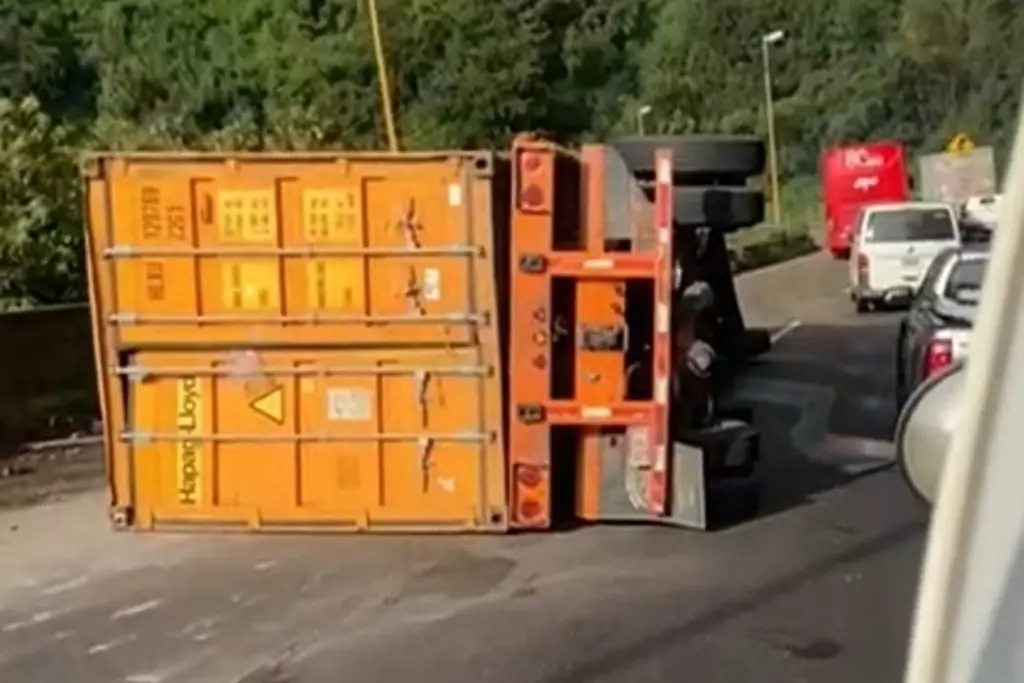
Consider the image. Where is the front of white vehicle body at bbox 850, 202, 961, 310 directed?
away from the camera

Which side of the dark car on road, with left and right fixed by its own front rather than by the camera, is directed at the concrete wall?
left

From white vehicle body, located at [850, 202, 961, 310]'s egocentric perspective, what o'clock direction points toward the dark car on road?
The dark car on road is roughly at 6 o'clock from the white vehicle body.

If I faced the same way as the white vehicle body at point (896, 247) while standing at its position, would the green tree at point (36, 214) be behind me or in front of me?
behind

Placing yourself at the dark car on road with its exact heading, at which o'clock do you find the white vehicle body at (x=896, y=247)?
The white vehicle body is roughly at 12 o'clock from the dark car on road.

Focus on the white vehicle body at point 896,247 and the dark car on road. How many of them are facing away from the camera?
2

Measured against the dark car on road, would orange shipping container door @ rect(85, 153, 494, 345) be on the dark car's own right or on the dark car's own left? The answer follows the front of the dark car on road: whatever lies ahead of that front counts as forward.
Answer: on the dark car's own left

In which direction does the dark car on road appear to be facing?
away from the camera

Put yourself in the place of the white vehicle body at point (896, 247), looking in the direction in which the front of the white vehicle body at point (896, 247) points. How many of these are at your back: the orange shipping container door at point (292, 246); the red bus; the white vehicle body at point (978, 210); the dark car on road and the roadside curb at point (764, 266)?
2
